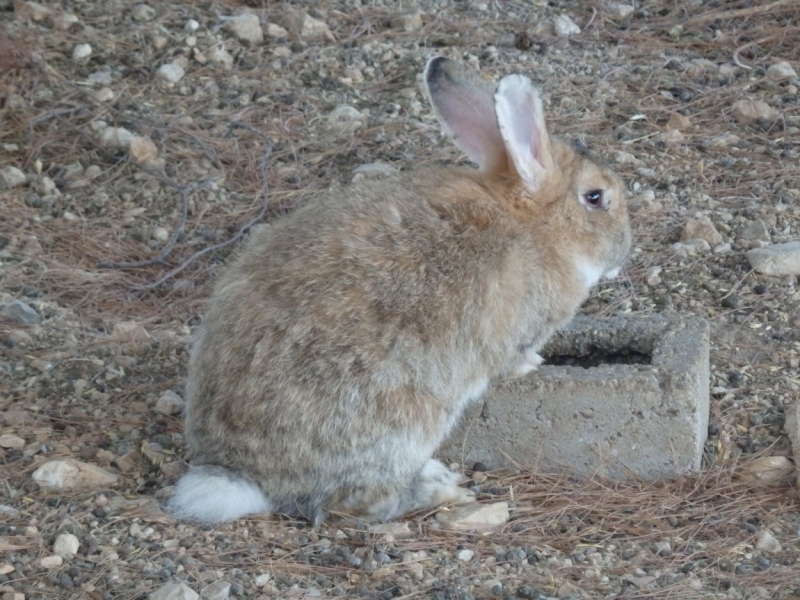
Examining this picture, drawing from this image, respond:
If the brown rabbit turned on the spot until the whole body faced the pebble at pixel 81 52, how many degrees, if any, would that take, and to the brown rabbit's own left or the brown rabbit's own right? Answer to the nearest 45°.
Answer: approximately 135° to the brown rabbit's own left

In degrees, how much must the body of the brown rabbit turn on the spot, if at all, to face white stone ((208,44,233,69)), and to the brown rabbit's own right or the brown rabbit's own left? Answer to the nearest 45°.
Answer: approximately 90° to the brown rabbit's own left

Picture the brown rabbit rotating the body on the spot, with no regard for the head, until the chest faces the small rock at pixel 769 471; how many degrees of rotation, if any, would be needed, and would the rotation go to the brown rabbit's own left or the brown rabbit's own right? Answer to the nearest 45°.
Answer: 0° — it already faces it

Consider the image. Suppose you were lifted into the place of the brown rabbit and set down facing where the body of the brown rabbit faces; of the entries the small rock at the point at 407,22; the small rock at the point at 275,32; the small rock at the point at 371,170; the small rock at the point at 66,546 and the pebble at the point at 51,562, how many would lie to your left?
3

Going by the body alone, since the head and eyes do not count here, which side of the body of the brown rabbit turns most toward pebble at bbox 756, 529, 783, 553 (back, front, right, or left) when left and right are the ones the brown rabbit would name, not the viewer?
front

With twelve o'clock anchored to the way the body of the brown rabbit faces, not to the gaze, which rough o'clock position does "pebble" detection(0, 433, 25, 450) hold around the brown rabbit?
The pebble is roughly at 6 o'clock from the brown rabbit.

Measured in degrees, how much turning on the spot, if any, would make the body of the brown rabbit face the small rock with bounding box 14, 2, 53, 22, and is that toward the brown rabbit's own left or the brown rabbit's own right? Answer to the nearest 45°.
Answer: approximately 135° to the brown rabbit's own left

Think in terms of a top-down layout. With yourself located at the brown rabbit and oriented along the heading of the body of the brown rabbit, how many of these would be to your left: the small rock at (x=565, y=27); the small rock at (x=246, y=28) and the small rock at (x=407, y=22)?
3

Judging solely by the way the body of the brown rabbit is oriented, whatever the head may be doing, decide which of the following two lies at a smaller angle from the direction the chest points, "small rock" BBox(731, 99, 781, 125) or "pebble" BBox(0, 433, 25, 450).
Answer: the small rock

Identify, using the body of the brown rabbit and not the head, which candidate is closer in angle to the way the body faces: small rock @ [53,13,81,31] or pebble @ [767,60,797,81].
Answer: the pebble

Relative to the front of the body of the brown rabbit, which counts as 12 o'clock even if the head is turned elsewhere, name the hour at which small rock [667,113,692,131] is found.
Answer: The small rock is roughly at 10 o'clock from the brown rabbit.

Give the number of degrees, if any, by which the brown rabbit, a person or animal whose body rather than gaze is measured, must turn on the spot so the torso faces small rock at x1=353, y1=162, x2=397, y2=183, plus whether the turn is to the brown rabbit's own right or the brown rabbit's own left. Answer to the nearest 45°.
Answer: approximately 90° to the brown rabbit's own left

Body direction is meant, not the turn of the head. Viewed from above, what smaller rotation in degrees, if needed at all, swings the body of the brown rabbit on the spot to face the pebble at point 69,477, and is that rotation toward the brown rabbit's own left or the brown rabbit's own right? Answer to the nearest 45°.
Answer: approximately 180°

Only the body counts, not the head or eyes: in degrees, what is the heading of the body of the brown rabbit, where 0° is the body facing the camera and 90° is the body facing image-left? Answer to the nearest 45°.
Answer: approximately 270°
